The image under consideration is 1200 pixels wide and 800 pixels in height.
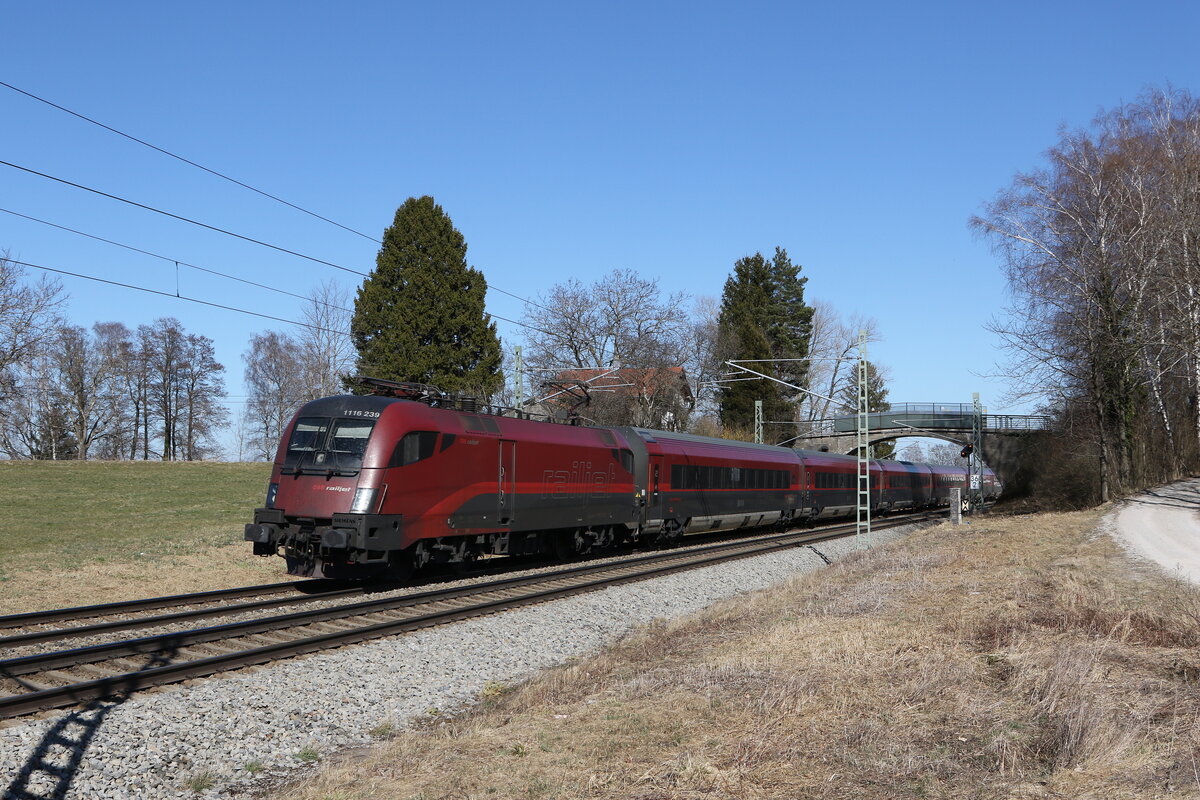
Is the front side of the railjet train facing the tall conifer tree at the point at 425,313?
no

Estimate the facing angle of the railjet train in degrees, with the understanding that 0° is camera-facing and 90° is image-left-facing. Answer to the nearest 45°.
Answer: approximately 45°
